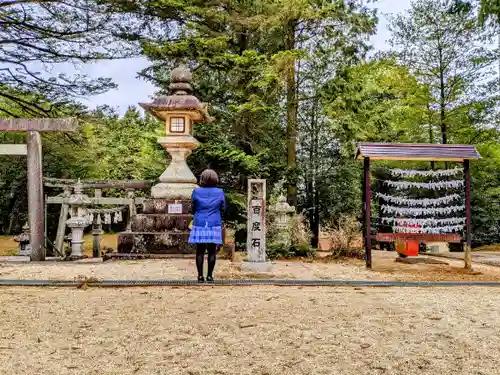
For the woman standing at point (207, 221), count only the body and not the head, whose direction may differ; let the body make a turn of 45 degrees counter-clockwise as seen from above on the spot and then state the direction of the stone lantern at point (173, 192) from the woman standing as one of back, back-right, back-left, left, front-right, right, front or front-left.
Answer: front-right

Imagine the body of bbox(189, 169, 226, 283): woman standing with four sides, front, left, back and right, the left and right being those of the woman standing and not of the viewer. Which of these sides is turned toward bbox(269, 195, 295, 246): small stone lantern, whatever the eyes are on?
front

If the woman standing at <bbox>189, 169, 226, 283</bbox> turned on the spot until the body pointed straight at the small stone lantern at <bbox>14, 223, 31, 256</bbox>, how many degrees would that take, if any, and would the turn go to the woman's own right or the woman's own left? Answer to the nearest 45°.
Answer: approximately 45° to the woman's own left

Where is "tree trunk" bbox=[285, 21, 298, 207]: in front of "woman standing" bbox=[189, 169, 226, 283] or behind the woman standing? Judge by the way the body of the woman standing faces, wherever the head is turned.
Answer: in front

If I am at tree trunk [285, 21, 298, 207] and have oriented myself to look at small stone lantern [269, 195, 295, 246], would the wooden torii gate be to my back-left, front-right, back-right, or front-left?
front-right

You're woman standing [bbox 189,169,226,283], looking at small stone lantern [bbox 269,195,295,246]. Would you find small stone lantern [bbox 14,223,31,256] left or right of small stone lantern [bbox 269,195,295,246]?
left

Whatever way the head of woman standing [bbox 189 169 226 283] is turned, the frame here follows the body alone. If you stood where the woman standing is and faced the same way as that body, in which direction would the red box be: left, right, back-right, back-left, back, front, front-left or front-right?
front-right

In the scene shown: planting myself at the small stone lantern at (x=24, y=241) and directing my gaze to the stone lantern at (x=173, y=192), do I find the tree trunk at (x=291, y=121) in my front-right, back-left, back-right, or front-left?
front-left

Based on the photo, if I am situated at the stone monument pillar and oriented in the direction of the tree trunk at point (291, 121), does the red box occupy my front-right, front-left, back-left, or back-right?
front-right

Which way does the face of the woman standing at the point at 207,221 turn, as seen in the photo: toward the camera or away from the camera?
away from the camera

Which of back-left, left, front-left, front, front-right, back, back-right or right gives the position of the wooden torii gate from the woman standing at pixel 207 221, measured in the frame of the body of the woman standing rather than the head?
front-left

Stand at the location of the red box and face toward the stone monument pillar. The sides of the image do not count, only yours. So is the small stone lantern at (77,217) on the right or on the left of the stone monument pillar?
right

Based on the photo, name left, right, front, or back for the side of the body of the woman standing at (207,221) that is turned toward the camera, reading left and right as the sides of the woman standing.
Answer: back

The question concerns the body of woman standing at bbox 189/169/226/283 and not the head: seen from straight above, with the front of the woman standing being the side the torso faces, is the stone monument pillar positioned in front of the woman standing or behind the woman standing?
in front
